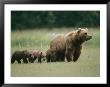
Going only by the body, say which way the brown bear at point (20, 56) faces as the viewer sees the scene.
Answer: to the viewer's right
